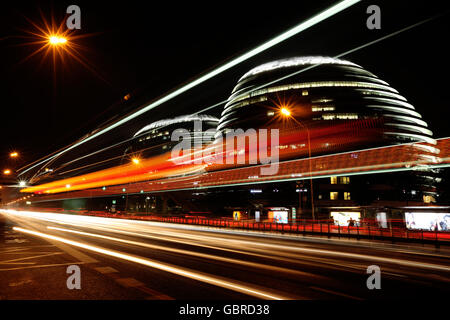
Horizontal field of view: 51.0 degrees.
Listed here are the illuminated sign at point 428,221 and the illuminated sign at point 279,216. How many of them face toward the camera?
2

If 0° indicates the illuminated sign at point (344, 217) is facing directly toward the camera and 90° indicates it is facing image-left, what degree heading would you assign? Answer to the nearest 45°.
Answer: approximately 0°

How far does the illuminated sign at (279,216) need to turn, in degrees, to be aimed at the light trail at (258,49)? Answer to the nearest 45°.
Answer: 0° — it already faces it

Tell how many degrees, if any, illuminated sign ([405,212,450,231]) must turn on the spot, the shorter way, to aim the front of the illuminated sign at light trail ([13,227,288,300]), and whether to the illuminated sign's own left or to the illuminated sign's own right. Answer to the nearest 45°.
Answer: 0° — it already faces it
